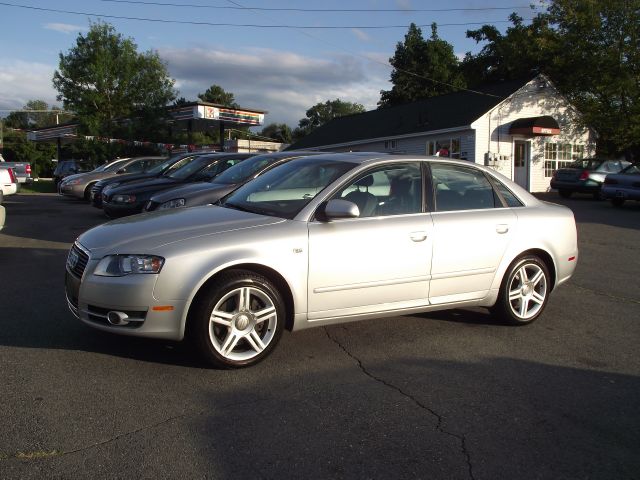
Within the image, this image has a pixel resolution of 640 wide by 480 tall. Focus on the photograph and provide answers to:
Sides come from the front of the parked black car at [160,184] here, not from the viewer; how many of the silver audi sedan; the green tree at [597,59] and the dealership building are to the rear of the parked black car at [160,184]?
2

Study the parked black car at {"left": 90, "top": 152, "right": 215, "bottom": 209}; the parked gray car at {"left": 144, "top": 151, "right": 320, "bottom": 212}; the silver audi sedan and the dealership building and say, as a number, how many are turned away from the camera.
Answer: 0

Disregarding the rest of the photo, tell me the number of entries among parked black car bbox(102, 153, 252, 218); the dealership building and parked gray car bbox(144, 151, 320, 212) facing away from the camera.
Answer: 0

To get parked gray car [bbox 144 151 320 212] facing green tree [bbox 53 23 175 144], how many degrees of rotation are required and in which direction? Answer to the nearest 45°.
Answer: approximately 135° to its right

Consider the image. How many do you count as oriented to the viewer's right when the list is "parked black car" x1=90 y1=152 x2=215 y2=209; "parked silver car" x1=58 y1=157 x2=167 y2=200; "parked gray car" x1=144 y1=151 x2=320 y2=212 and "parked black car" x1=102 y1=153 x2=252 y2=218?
0

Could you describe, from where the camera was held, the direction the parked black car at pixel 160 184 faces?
facing the viewer and to the left of the viewer

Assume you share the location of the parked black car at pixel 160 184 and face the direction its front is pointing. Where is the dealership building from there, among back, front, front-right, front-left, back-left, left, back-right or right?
back

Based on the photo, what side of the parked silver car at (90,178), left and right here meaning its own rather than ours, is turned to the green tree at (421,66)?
back
